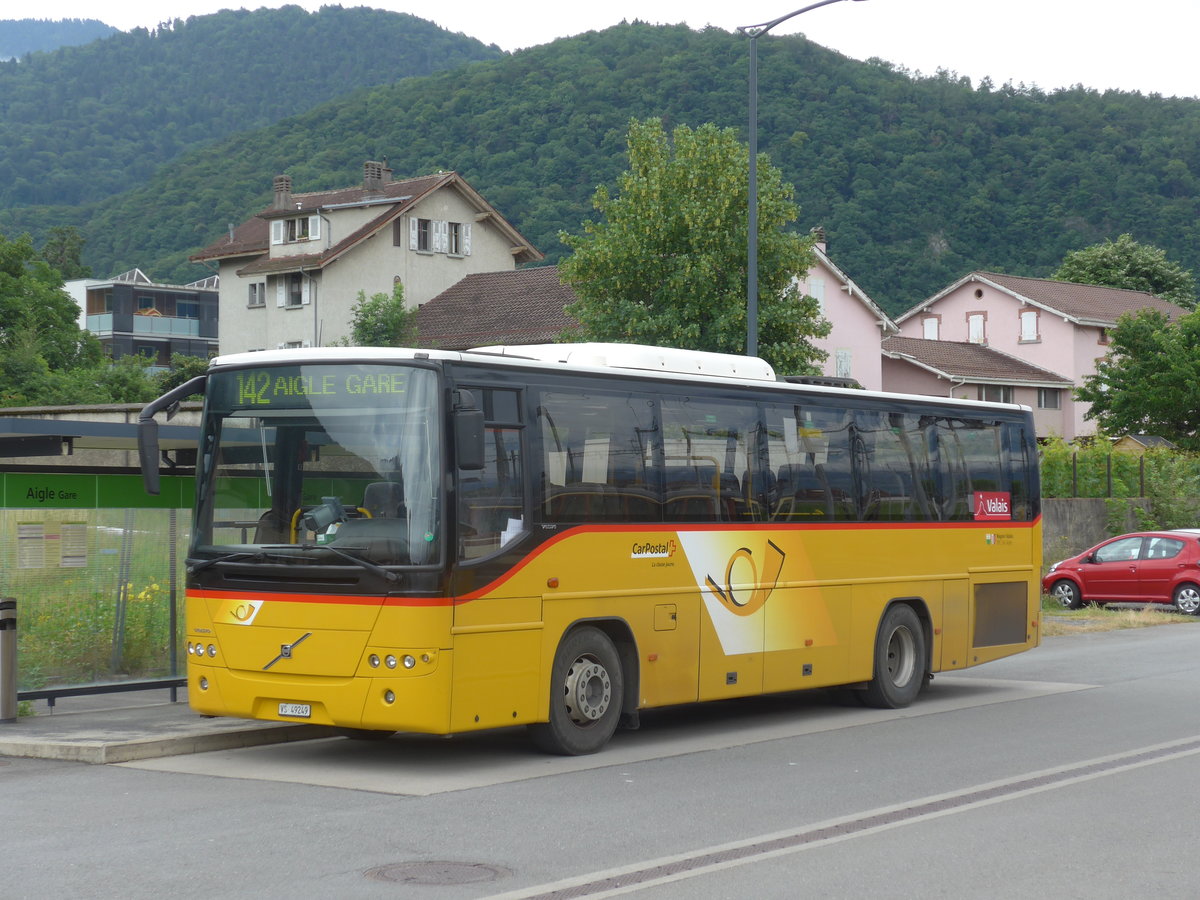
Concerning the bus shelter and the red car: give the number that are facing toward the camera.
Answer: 1

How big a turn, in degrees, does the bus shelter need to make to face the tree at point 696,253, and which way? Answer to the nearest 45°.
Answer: approximately 135° to its left

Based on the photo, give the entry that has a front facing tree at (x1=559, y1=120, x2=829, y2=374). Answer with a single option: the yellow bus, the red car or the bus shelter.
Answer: the red car

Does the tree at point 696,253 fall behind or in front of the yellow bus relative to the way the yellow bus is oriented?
behind

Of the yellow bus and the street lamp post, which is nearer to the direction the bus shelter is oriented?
the yellow bus

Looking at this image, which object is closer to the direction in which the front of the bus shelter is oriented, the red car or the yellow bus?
the yellow bus

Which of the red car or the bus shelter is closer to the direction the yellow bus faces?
the bus shelter

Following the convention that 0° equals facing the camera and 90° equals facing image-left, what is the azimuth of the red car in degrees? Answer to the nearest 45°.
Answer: approximately 90°

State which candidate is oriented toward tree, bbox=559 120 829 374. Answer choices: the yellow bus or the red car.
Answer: the red car

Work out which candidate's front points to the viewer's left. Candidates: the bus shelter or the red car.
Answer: the red car

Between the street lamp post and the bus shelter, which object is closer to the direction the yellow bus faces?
the bus shelter

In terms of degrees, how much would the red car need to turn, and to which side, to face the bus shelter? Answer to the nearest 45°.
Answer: approximately 45° to its left

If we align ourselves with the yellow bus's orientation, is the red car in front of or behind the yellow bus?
behind
